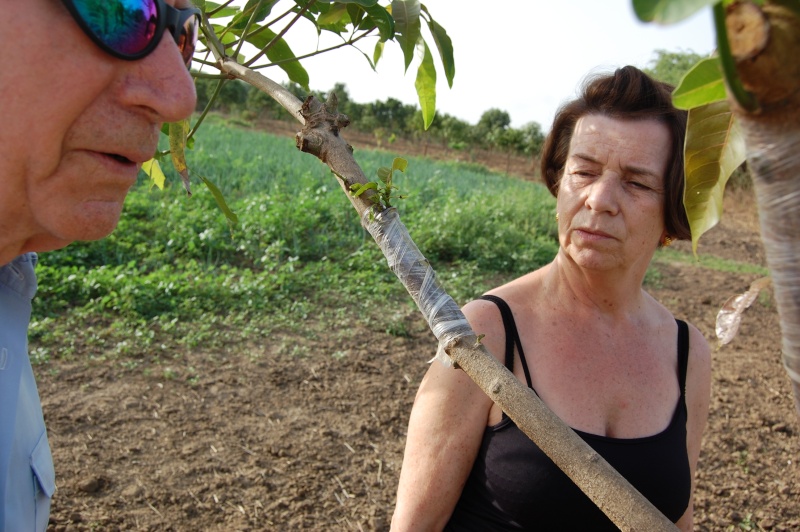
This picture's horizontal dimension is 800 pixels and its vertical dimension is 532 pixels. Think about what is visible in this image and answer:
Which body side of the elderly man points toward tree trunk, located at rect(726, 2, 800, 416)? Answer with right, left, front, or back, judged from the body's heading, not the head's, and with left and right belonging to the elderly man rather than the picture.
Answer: front

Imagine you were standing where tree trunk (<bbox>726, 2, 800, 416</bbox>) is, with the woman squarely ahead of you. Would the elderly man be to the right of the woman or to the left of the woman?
left

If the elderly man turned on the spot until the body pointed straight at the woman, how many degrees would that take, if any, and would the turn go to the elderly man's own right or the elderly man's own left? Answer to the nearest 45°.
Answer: approximately 45° to the elderly man's own left

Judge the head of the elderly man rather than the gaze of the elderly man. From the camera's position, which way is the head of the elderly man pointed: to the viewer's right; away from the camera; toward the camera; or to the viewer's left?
to the viewer's right

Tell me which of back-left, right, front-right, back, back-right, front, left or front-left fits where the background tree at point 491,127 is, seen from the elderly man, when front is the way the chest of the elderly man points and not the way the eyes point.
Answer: left

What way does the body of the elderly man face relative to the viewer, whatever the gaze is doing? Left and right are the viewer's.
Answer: facing the viewer and to the right of the viewer

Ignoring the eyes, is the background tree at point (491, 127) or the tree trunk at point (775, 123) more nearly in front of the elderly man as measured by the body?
the tree trunk
